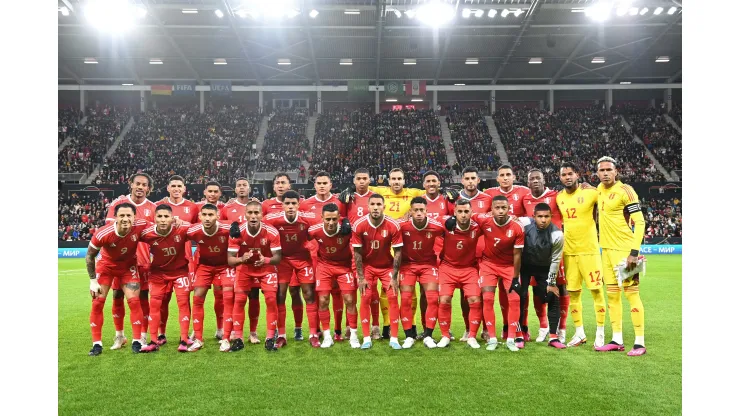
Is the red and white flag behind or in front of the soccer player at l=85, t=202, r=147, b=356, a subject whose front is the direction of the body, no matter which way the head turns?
behind

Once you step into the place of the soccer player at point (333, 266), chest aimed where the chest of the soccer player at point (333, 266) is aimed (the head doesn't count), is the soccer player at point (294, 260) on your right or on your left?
on your right

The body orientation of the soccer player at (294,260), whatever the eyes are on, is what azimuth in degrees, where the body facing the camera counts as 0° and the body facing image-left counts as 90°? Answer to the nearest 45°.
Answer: approximately 0°

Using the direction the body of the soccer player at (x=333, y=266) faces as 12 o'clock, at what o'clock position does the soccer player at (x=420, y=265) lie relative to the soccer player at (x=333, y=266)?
the soccer player at (x=420, y=265) is roughly at 9 o'clock from the soccer player at (x=333, y=266).

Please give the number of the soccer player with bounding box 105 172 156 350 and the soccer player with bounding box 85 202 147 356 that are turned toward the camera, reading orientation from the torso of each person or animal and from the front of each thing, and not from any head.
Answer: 2

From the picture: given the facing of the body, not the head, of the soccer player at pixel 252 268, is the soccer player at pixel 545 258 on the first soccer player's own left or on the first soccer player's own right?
on the first soccer player's own left

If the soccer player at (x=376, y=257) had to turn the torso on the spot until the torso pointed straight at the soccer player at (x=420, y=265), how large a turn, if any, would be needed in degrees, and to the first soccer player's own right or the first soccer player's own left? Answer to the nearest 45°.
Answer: approximately 90° to the first soccer player's own left

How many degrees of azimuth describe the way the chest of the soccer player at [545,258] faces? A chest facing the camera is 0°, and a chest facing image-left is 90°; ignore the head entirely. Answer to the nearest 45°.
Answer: approximately 0°
